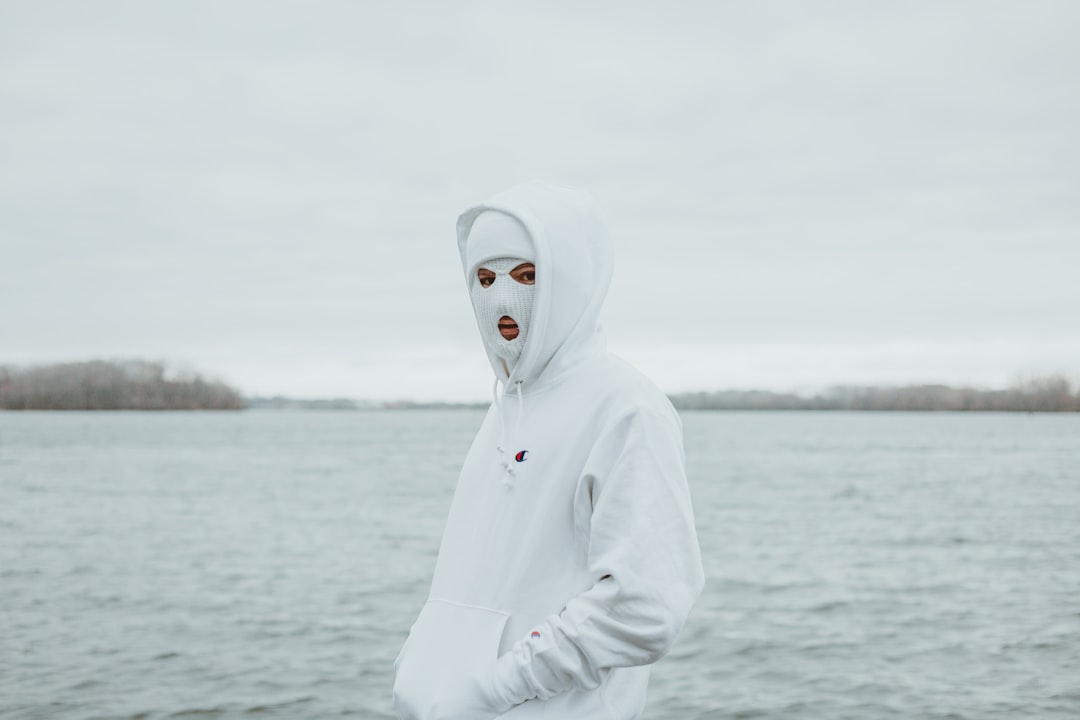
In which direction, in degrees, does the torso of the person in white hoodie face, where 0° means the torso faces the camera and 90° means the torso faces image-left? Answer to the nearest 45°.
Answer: approximately 45°
